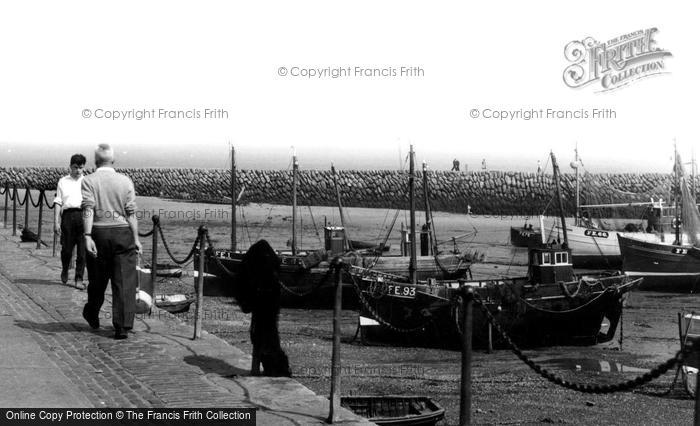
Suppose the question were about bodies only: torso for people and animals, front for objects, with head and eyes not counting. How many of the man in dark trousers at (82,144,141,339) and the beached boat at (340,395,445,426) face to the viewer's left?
0

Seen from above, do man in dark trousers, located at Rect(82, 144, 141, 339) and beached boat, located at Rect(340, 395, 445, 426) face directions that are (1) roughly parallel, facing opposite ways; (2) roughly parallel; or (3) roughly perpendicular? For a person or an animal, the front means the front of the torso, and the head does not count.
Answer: roughly perpendicular

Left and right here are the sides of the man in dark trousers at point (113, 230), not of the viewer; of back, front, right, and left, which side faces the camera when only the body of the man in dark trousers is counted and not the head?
back

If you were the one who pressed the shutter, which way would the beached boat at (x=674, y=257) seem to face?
facing to the left of the viewer

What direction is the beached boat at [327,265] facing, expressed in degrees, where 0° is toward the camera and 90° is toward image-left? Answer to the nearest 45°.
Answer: approximately 45°

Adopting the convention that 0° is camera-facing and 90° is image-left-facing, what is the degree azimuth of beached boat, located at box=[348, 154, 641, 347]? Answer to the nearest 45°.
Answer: approximately 90°

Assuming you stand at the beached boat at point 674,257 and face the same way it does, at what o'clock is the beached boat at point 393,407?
the beached boat at point 393,407 is roughly at 9 o'clock from the beached boat at point 674,257.

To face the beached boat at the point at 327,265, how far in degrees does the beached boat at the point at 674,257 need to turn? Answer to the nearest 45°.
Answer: approximately 45° to its left

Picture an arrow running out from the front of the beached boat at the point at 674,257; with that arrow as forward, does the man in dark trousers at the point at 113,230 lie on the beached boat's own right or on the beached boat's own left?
on the beached boat's own left

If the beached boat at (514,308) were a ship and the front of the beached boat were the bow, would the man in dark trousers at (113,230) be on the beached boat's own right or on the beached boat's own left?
on the beached boat's own left

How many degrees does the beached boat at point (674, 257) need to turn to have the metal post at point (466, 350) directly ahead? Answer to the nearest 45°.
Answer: approximately 90° to its left

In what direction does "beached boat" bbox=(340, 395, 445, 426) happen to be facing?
to the viewer's right

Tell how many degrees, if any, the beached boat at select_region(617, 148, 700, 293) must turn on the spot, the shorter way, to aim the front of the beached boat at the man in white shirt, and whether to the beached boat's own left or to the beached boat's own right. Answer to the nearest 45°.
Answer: approximately 90° to the beached boat's own left

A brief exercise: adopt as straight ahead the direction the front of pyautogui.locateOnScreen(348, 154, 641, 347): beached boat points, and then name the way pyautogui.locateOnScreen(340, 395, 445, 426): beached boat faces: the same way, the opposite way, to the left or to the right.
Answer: the opposite way
